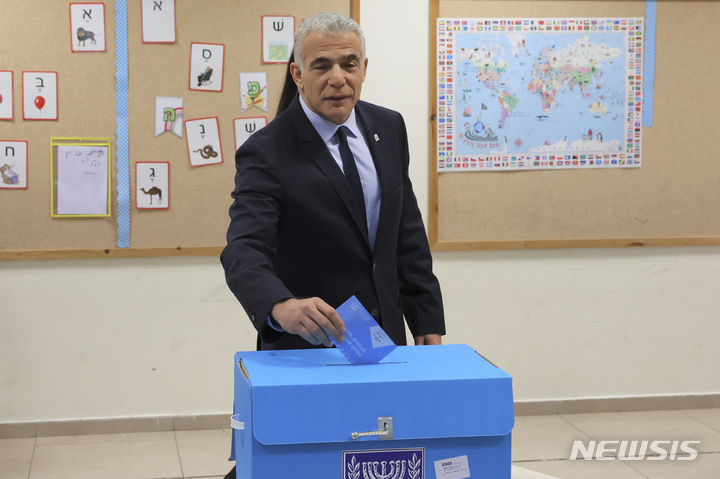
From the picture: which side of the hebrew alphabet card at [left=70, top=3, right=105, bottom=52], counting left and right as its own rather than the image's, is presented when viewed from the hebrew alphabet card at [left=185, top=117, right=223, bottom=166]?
left

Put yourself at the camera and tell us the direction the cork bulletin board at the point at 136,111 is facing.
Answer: facing the viewer

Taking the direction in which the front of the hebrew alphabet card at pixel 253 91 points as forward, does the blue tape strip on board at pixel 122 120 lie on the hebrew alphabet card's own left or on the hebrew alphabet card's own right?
on the hebrew alphabet card's own right

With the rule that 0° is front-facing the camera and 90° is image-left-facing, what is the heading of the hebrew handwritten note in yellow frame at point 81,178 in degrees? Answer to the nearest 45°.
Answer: approximately 0°

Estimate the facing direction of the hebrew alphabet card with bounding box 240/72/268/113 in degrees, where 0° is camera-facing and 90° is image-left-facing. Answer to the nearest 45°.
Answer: approximately 0°
